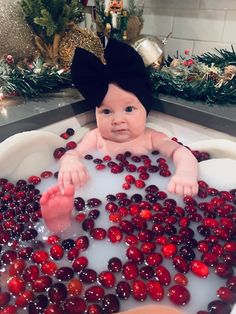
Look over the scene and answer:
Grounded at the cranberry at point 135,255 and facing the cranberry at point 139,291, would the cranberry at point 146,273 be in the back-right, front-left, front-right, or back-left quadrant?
front-left

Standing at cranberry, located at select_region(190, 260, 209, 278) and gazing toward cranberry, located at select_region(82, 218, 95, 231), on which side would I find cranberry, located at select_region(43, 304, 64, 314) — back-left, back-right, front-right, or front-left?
front-left

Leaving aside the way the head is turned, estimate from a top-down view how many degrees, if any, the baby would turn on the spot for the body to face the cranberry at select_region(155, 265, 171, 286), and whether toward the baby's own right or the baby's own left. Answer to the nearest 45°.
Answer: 0° — they already face it

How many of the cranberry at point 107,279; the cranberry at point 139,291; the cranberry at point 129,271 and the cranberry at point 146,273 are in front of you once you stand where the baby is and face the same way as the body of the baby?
4

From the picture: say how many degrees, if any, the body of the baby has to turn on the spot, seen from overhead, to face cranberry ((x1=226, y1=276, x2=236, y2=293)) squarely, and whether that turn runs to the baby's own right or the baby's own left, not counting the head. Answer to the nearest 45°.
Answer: approximately 45° to the baby's own left

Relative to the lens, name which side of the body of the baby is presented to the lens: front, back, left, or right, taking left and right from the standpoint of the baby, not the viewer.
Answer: front

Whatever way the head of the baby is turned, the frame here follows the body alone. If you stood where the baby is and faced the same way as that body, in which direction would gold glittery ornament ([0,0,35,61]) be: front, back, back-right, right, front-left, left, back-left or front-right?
back-right

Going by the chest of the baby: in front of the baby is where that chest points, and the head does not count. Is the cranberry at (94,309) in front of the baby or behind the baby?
in front

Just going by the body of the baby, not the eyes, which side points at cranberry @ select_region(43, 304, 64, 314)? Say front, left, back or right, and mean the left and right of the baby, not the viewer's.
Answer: front

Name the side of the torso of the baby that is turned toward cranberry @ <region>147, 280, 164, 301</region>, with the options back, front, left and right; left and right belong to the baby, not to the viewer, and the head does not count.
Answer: front

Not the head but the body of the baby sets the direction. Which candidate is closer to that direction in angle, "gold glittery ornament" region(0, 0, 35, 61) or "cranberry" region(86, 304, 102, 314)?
the cranberry

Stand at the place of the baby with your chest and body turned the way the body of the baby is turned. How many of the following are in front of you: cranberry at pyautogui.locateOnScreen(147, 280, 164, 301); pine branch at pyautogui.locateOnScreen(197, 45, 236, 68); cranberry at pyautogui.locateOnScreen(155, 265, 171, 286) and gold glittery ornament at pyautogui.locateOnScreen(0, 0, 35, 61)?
2
